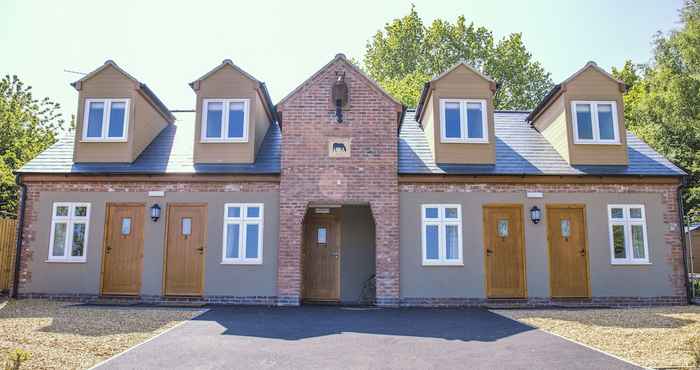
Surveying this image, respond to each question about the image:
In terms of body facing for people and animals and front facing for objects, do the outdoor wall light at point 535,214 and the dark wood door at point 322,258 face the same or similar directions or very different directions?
same or similar directions

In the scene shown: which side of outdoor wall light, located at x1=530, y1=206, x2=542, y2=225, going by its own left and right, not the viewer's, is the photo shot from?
front

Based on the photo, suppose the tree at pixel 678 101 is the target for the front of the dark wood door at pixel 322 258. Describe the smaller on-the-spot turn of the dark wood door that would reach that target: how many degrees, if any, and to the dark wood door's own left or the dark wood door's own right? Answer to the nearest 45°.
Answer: approximately 135° to the dark wood door's own left

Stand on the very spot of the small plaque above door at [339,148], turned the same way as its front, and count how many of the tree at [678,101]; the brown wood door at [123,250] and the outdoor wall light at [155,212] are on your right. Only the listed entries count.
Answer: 2

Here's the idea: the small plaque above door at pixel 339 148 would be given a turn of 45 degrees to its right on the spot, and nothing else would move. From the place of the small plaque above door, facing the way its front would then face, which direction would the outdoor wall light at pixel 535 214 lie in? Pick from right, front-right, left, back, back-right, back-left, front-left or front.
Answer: back-left

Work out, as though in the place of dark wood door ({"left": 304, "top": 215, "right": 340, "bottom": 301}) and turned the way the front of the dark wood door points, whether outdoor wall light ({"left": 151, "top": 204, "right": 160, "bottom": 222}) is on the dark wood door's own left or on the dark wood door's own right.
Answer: on the dark wood door's own right

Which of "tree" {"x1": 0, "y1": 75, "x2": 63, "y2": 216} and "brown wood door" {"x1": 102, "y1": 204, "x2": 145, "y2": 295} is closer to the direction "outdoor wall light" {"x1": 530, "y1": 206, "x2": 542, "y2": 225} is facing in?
the brown wood door

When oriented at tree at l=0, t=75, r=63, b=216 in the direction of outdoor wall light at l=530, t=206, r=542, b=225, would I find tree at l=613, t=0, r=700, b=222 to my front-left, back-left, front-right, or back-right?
front-left

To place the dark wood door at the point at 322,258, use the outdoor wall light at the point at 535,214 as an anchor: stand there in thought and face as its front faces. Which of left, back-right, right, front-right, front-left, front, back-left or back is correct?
right

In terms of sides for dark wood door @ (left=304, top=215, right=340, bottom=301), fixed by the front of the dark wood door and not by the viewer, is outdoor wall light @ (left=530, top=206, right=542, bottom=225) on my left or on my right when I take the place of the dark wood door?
on my left

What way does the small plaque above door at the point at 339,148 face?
toward the camera

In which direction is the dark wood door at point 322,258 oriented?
toward the camera

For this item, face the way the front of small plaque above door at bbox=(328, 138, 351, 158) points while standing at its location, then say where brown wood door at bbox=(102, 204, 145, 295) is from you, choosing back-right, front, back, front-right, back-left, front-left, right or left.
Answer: right

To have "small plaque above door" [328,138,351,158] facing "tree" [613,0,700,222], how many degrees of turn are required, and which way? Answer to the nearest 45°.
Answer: approximately 135° to its left
